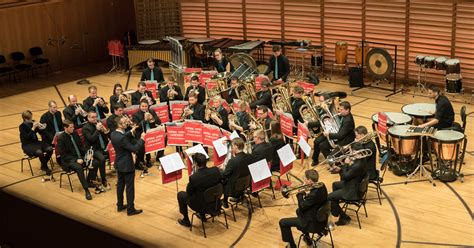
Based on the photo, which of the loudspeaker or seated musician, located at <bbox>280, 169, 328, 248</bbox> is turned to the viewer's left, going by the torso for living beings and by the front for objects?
the seated musician

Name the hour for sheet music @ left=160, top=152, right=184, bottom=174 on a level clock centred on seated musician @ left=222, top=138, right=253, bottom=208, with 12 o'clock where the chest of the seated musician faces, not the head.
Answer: The sheet music is roughly at 10 o'clock from the seated musician.

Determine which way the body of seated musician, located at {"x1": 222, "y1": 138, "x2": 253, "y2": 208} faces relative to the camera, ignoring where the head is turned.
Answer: to the viewer's left

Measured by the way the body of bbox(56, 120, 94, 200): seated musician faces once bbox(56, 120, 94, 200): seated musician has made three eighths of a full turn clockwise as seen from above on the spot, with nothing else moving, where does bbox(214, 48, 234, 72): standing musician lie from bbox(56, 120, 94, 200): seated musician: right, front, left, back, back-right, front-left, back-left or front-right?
back-right

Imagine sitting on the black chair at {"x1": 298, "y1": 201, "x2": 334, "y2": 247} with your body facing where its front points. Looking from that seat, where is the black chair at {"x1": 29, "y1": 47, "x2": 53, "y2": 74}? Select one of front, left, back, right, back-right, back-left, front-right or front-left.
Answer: front-right

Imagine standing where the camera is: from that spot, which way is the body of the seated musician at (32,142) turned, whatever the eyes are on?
to the viewer's right

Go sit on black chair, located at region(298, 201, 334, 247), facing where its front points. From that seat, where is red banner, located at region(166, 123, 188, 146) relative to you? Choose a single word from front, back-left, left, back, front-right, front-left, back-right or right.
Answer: front-right

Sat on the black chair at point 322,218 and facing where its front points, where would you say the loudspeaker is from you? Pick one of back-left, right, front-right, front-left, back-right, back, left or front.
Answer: right

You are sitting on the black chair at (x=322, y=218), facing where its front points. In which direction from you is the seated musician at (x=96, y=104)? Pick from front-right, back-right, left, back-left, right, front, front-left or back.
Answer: front-right

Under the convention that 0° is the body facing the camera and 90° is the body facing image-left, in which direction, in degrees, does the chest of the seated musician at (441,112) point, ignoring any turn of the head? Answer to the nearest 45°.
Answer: approximately 90°

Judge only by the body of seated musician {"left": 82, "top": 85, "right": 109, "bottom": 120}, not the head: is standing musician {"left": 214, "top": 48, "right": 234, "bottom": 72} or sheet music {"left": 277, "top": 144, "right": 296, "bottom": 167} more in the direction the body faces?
the sheet music

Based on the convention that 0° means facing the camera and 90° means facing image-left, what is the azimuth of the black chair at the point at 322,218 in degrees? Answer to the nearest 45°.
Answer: approximately 90°

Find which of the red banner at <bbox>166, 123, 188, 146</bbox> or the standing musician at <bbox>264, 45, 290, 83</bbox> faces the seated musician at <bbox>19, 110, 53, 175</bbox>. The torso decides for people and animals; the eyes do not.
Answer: the standing musician

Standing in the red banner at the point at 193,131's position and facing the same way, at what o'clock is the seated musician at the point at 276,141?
The seated musician is roughly at 10 o'clock from the red banner.
